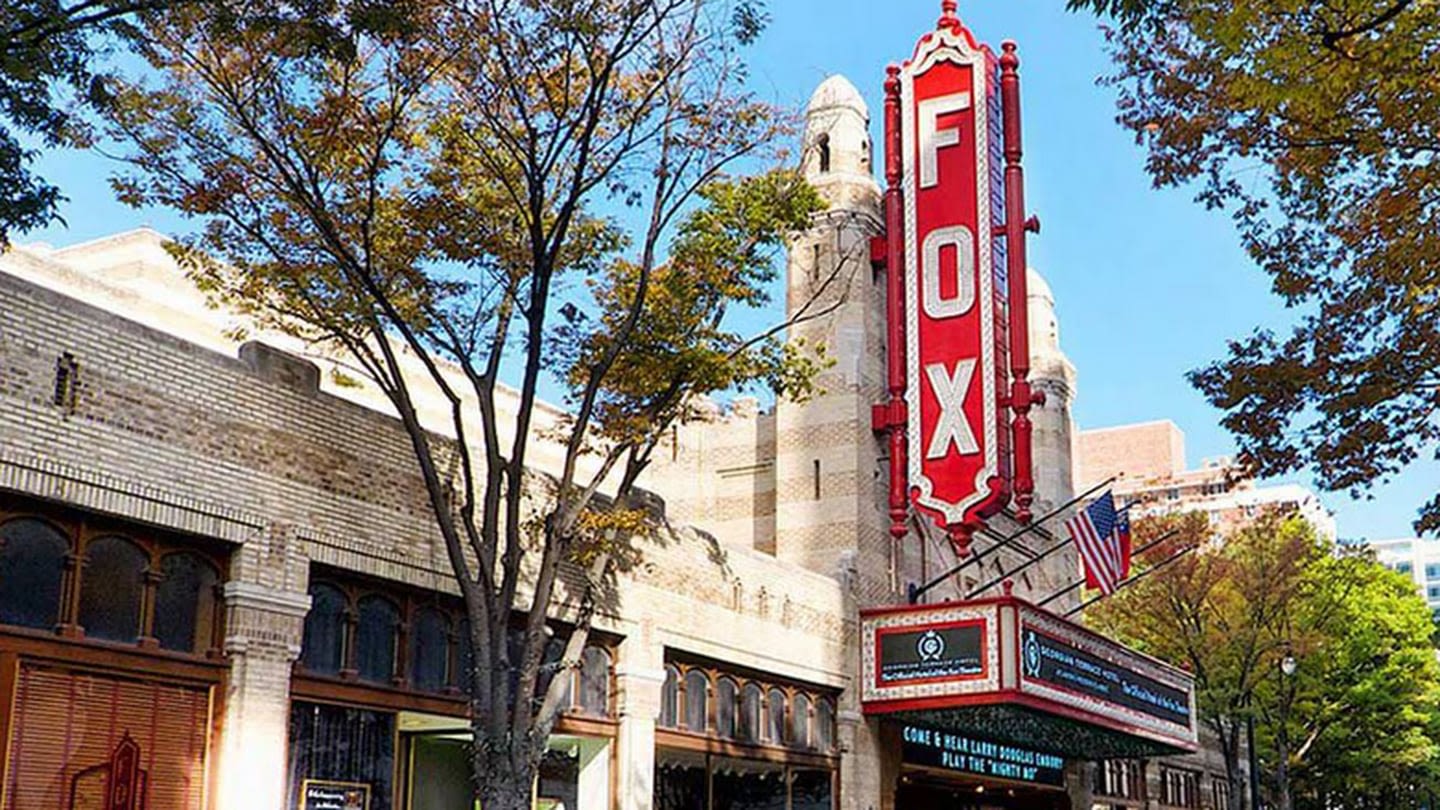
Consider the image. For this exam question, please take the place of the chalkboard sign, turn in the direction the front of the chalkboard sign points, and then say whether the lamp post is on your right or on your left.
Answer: on your left

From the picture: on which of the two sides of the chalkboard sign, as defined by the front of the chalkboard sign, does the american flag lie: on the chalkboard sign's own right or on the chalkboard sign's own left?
on the chalkboard sign's own left

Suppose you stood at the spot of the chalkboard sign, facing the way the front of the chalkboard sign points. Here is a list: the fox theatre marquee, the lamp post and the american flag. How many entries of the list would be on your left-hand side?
3

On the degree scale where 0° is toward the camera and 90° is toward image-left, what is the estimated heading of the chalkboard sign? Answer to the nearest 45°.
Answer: approximately 315°

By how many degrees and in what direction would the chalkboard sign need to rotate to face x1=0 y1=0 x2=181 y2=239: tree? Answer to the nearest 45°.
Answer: approximately 90° to its right

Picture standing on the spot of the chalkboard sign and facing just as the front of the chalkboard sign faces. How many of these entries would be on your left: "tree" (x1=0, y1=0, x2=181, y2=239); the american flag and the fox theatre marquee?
2

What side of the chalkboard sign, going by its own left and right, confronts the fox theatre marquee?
left

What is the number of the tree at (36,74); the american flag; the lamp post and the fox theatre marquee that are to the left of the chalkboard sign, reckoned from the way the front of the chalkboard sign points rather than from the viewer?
3

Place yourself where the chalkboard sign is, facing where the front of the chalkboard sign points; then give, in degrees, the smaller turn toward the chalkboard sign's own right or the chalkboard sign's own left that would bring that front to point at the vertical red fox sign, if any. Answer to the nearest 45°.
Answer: approximately 90° to the chalkboard sign's own left
